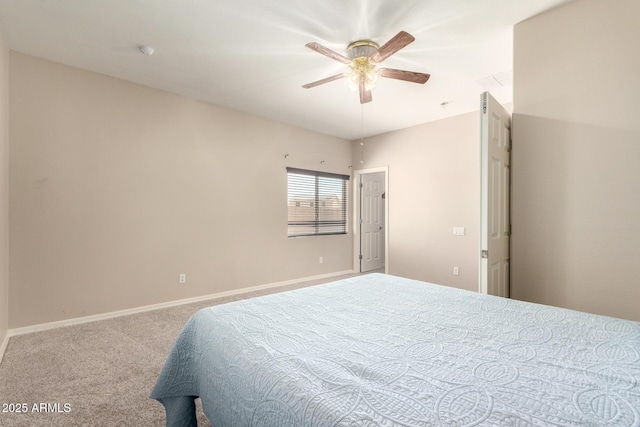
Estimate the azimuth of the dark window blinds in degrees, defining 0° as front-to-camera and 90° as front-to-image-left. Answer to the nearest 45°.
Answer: approximately 315°

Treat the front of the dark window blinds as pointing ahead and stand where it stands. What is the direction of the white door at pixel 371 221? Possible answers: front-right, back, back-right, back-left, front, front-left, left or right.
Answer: left

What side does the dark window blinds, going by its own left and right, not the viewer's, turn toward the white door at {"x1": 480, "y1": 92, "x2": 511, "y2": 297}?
front

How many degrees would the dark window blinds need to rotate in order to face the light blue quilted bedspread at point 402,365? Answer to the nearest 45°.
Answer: approximately 45° to its right

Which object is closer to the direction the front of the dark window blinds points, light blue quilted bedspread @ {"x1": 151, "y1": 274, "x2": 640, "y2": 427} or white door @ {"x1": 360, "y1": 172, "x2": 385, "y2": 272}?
the light blue quilted bedspread
